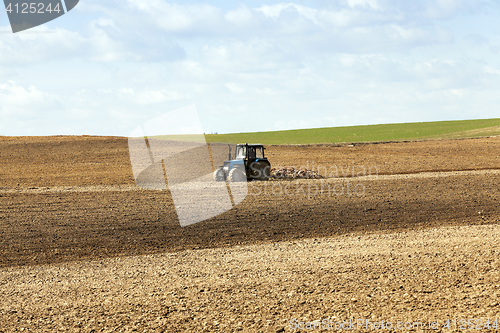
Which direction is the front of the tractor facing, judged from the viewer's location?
facing the viewer and to the left of the viewer
